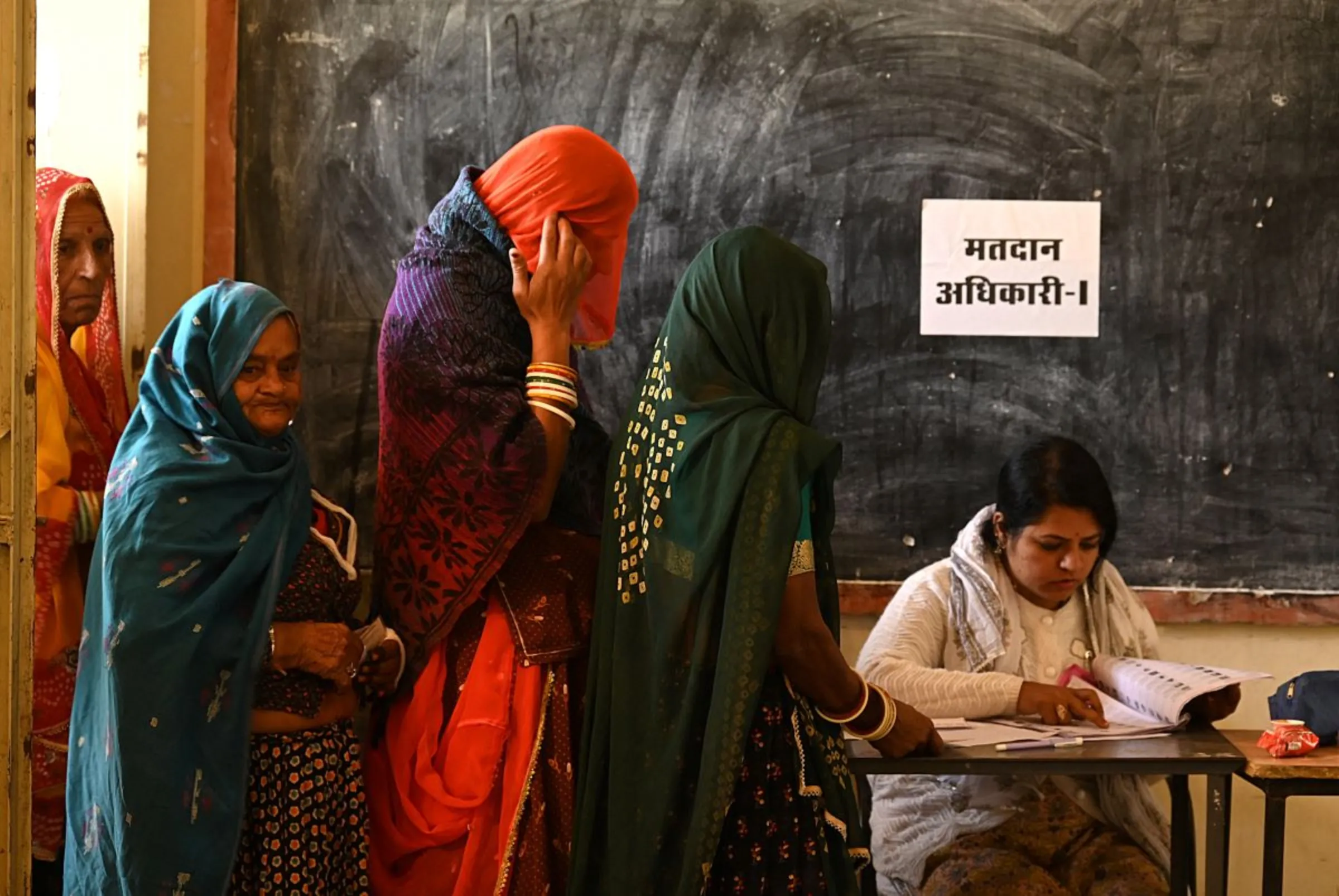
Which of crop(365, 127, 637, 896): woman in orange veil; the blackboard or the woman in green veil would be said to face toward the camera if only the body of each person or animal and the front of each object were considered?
the blackboard

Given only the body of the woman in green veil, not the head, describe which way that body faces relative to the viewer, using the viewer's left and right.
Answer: facing away from the viewer and to the right of the viewer

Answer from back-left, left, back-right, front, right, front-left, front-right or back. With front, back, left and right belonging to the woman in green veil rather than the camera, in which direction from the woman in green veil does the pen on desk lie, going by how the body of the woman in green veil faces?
front

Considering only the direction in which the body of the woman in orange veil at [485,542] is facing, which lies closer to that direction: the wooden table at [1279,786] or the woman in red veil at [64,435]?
the wooden table

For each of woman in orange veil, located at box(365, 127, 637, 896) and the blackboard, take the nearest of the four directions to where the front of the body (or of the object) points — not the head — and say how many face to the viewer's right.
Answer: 1

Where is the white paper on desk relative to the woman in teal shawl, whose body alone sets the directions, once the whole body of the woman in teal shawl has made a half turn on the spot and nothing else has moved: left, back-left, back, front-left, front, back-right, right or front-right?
back-right

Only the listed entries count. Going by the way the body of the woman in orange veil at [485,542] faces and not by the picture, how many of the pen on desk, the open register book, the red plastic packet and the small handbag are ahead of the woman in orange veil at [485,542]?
4

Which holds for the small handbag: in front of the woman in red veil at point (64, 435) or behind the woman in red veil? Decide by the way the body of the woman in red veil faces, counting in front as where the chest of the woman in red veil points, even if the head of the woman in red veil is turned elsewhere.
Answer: in front

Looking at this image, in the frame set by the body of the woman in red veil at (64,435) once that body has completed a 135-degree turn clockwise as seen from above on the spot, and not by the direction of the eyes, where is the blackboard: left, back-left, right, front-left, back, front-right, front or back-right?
back

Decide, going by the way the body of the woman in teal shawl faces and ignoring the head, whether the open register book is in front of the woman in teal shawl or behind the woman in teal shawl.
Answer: in front

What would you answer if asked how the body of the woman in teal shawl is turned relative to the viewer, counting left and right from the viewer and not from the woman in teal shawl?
facing the viewer and to the right of the viewer

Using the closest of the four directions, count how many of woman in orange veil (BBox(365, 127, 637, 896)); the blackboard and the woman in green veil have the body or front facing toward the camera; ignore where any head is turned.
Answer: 1

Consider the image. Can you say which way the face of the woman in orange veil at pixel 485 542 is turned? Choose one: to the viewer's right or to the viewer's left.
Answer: to the viewer's right

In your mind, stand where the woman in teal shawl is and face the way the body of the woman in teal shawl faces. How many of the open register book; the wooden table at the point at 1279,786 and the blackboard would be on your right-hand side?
0

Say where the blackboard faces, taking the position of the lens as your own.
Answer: facing the viewer

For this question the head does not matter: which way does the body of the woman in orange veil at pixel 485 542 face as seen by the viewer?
to the viewer's right

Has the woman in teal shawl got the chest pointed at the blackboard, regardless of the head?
no

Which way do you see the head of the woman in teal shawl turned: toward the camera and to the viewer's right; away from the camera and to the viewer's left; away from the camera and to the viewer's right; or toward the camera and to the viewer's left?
toward the camera and to the viewer's right

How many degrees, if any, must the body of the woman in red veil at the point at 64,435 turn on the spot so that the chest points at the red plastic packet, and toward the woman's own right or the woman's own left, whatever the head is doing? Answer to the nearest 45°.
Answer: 0° — they already face it
